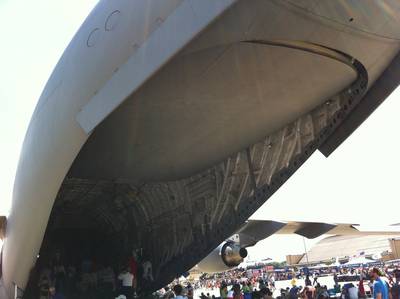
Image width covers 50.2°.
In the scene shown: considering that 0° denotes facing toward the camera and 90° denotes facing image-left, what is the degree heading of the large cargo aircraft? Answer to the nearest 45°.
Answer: approximately 135°

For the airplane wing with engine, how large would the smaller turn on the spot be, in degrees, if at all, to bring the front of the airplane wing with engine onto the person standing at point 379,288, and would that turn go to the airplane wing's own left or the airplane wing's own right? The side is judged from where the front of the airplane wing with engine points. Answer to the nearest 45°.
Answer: approximately 180°

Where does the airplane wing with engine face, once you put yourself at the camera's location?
facing away from the viewer and to the left of the viewer
